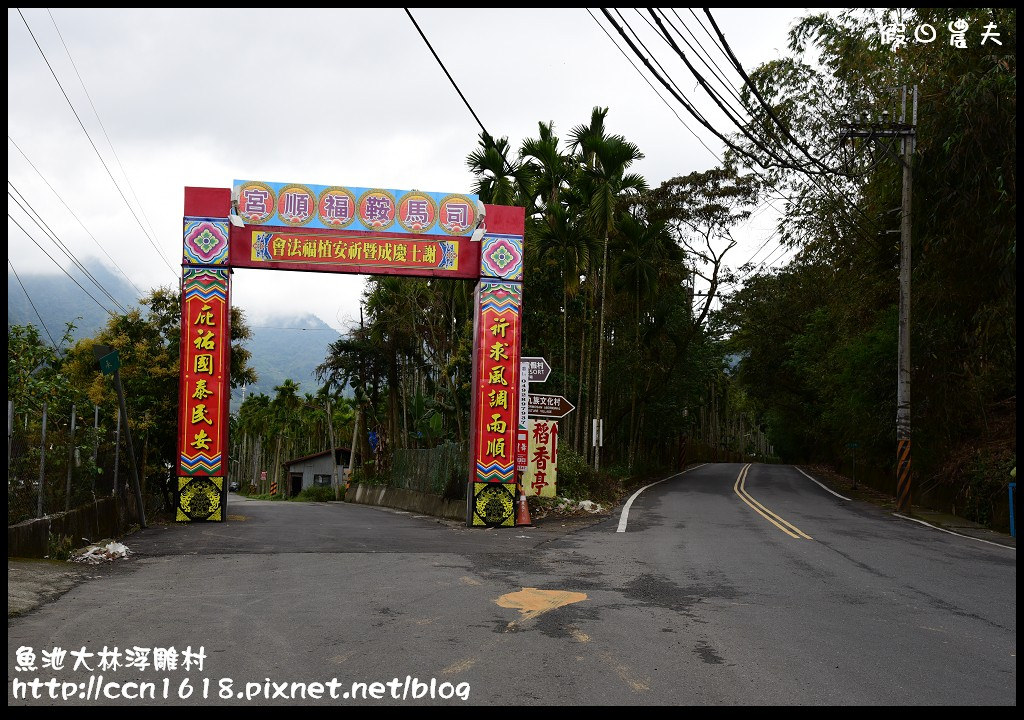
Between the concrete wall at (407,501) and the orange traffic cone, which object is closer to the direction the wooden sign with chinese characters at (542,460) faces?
the orange traffic cone

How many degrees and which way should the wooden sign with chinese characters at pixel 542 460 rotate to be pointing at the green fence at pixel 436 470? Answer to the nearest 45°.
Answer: approximately 135° to its right

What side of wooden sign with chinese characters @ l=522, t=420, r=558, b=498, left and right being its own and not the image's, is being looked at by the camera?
front

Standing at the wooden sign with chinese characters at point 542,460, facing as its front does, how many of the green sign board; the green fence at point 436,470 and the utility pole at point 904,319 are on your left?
1

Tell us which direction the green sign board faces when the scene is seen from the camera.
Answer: facing the viewer

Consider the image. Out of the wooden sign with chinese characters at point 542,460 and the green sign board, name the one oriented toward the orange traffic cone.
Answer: the wooden sign with chinese characters

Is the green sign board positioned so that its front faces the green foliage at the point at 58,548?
yes

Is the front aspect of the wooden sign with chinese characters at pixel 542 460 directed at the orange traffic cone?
yes

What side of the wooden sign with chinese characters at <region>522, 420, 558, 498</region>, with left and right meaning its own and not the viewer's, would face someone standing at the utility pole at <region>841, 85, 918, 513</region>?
left

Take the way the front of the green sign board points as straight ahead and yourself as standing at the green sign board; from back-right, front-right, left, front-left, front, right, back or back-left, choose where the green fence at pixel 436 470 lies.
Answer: back-left

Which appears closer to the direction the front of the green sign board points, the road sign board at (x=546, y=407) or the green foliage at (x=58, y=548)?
the green foliage

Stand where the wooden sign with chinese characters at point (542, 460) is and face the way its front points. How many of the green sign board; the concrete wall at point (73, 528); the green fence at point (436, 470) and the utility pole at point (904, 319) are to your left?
1

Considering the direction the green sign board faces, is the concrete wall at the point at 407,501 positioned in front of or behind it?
behind
